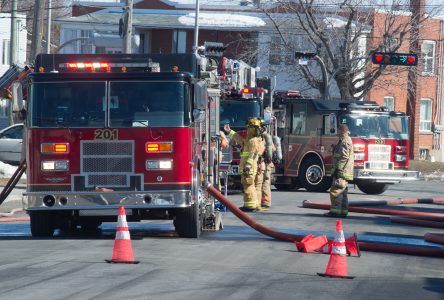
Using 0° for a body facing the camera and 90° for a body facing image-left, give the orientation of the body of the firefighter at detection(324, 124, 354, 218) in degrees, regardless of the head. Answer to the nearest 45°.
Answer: approximately 90°

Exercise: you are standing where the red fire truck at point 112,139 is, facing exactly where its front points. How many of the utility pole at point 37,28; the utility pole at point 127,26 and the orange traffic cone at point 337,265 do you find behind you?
2

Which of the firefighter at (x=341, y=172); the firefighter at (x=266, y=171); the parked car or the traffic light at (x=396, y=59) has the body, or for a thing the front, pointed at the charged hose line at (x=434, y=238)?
the traffic light

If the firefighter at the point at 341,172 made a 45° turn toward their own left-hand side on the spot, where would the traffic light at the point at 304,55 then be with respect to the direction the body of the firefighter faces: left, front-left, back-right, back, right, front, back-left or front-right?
back-right

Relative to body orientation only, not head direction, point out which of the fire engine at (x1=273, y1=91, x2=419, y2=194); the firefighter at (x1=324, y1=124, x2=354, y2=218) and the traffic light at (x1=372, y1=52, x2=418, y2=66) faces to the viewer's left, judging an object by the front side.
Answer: the firefighter

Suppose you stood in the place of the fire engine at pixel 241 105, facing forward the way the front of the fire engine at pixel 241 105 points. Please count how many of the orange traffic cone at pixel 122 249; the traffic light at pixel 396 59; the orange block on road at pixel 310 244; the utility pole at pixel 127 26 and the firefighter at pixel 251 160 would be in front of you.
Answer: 3

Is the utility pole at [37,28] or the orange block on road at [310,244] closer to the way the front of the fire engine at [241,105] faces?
the orange block on road

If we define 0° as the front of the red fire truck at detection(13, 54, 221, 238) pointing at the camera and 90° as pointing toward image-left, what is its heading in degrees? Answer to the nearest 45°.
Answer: approximately 0°
